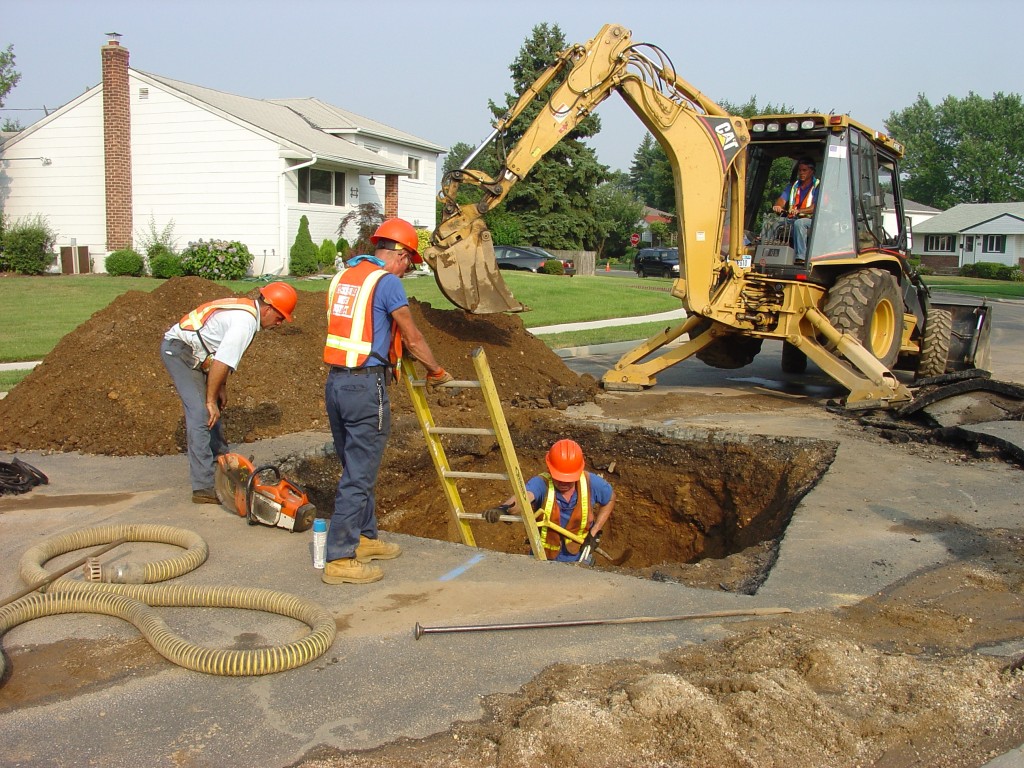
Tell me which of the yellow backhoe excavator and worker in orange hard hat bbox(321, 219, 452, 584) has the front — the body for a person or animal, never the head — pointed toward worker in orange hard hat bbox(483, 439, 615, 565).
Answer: worker in orange hard hat bbox(321, 219, 452, 584)

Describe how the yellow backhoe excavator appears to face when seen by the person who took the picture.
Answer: facing away from the viewer and to the right of the viewer

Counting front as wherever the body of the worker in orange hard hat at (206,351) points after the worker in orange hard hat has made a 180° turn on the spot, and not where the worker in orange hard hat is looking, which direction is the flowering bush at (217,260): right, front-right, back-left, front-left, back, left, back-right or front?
right

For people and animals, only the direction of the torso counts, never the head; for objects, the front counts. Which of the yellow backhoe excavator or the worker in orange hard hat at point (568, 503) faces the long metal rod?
the worker in orange hard hat

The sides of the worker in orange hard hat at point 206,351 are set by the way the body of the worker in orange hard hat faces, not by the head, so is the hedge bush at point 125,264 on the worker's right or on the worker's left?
on the worker's left

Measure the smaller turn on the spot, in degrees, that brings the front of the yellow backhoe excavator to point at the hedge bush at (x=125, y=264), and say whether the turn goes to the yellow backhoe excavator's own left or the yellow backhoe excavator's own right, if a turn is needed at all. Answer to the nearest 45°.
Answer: approximately 90° to the yellow backhoe excavator's own left

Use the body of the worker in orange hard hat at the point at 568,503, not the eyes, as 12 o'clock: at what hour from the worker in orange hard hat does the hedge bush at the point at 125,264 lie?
The hedge bush is roughly at 5 o'clock from the worker in orange hard hat.

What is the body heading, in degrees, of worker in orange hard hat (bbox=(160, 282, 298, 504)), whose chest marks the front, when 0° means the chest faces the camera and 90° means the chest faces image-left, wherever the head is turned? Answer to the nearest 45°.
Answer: approximately 270°

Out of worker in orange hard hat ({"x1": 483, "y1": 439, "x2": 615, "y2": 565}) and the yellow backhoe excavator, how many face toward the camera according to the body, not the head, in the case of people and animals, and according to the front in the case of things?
1

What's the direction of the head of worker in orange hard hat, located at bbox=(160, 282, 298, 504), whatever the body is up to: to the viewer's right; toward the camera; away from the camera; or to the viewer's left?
to the viewer's right

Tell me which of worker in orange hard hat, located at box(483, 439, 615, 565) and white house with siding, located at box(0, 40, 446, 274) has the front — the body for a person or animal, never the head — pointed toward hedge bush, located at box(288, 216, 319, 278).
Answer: the white house with siding

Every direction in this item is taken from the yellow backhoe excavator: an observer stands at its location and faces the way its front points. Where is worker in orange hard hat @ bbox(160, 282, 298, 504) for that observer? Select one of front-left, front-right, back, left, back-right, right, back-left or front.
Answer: back

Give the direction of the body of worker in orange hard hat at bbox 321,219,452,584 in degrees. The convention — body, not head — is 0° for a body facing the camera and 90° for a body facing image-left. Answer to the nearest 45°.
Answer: approximately 225°

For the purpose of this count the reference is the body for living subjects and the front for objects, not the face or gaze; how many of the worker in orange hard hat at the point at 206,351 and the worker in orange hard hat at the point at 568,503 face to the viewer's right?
1
